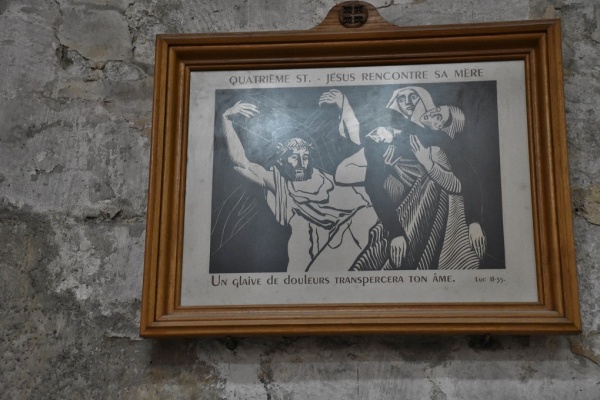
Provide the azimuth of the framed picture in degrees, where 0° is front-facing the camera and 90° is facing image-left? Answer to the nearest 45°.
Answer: approximately 0°
